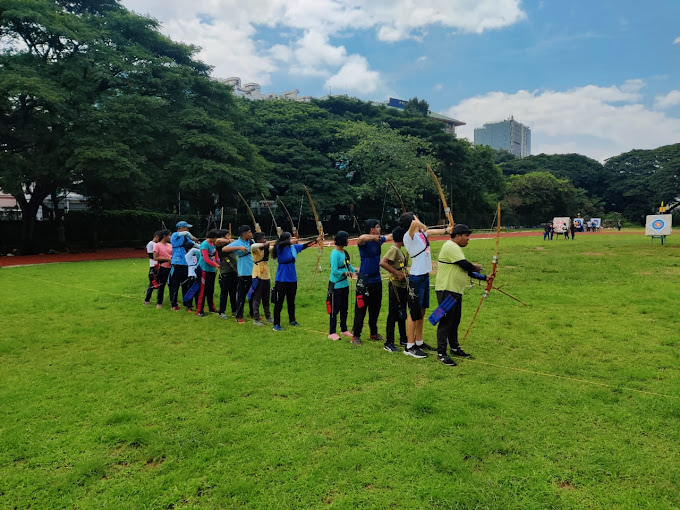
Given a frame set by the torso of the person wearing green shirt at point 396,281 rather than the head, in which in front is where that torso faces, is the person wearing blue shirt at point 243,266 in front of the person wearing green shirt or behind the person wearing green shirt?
behind

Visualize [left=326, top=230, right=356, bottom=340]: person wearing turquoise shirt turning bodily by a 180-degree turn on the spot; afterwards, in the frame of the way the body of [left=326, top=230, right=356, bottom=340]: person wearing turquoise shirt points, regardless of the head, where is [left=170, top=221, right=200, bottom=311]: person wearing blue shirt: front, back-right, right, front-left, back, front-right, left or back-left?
front

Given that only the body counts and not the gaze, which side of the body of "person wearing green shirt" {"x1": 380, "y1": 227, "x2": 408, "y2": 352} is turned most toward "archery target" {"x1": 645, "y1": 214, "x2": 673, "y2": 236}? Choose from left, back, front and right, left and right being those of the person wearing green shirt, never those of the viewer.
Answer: left

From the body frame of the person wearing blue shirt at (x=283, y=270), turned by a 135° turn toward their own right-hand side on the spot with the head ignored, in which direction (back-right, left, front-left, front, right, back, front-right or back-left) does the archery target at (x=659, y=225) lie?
back-right

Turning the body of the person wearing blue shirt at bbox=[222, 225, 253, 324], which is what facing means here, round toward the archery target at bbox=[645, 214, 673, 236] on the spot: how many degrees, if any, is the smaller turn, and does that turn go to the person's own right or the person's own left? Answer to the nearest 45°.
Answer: approximately 90° to the person's own left

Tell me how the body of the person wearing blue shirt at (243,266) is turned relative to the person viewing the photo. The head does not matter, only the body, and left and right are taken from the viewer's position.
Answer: facing the viewer and to the right of the viewer

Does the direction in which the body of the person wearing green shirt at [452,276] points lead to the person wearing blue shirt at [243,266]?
no

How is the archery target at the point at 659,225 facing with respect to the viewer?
toward the camera
